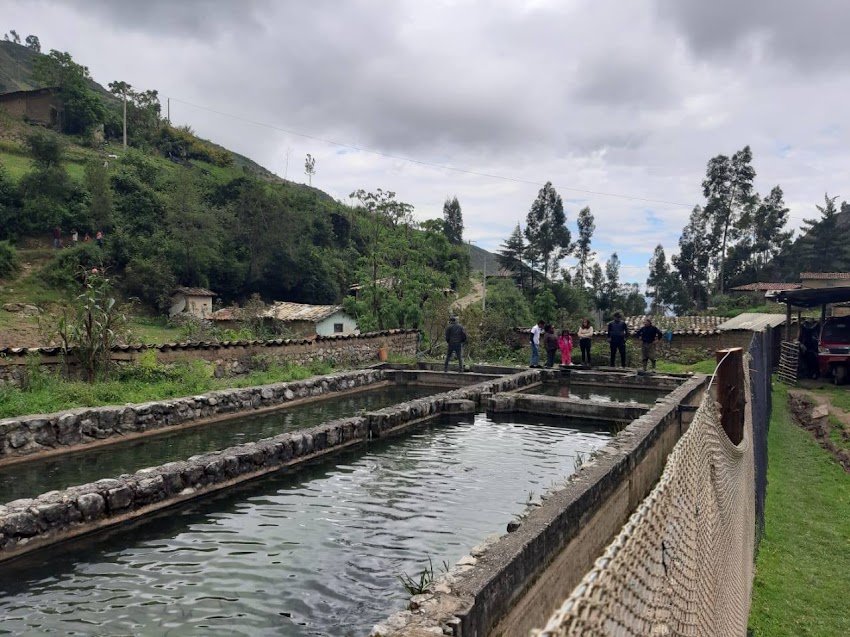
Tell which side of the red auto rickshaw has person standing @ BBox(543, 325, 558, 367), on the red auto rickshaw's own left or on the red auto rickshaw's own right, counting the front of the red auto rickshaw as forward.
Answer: on the red auto rickshaw's own right

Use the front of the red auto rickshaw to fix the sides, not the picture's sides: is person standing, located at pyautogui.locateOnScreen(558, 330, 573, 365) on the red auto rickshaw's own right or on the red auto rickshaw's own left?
on the red auto rickshaw's own right

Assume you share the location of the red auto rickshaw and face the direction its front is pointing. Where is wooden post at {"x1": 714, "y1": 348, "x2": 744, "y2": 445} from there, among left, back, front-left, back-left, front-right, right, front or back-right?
front

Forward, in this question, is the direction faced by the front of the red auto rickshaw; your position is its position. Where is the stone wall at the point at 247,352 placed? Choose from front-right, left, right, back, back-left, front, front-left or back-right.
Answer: front-right

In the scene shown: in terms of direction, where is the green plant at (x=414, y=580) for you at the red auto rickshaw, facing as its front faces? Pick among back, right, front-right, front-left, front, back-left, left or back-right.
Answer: front

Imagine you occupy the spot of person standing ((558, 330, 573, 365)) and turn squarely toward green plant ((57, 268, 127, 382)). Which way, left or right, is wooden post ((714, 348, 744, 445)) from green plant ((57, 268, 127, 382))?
left

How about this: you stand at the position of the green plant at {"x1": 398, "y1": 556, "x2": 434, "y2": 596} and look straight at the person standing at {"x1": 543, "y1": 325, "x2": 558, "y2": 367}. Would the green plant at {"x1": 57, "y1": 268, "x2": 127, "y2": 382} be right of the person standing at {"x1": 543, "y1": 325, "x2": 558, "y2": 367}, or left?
left

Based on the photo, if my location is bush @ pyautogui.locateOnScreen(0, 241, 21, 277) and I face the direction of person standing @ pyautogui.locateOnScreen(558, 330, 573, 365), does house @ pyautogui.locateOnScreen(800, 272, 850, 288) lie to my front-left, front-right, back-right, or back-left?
front-left

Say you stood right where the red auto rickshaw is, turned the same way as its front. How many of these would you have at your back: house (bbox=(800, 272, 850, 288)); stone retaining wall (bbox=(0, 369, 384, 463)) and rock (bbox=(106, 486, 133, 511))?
1

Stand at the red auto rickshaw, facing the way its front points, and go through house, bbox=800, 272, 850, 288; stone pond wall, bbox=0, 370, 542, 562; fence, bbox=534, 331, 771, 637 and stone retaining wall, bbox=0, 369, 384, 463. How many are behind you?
1

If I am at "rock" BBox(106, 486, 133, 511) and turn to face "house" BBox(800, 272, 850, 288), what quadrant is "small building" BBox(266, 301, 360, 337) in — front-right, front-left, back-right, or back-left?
front-left

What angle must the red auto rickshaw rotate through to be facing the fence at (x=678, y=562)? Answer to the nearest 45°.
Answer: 0° — it already faces it

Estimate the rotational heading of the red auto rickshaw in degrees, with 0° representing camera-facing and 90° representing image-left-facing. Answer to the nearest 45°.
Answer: approximately 0°

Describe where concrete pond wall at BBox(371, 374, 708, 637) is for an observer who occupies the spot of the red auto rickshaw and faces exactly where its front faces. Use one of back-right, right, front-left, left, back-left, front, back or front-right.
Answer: front

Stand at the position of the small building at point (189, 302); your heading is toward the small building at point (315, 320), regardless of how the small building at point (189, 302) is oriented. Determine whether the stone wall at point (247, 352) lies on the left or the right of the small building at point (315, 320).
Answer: right

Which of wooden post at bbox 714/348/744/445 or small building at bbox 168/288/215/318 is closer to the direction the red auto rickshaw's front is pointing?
the wooden post

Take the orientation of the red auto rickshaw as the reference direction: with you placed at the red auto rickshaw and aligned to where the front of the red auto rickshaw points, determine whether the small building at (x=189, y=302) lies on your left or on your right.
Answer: on your right

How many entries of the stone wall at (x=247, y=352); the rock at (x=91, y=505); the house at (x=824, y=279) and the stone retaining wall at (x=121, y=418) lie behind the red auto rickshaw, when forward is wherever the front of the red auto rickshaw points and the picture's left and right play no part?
1
